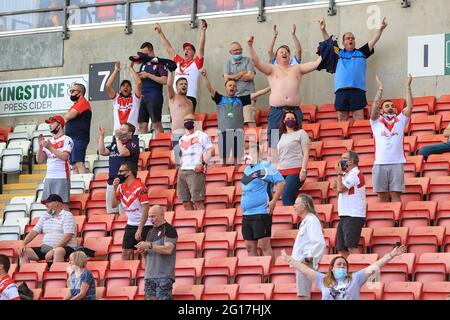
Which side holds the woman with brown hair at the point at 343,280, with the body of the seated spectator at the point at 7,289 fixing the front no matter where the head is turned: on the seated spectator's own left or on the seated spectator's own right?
on the seated spectator's own left

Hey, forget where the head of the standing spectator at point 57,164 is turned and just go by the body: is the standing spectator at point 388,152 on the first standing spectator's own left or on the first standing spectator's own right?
on the first standing spectator's own left

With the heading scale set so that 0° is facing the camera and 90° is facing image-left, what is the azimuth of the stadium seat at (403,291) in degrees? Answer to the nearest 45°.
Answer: approximately 45°

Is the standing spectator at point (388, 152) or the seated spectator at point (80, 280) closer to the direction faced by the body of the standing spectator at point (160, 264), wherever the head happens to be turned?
the seated spectator
